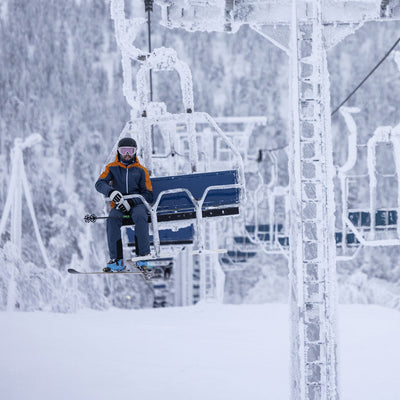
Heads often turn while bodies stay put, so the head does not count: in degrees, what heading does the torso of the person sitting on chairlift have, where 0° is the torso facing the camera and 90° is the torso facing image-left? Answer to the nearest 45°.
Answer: approximately 0°

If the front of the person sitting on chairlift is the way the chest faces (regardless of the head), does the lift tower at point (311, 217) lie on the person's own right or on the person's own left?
on the person's own left
